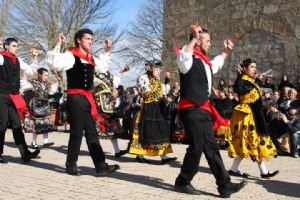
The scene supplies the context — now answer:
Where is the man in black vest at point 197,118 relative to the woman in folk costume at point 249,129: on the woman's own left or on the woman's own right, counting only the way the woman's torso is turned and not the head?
on the woman's own right

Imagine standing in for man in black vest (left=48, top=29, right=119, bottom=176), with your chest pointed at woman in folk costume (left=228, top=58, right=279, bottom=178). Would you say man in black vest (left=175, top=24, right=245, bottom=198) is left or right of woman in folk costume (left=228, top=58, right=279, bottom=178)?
right

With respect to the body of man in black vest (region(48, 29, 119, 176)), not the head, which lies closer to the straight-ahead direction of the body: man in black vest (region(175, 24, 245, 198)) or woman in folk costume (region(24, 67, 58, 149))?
the man in black vest

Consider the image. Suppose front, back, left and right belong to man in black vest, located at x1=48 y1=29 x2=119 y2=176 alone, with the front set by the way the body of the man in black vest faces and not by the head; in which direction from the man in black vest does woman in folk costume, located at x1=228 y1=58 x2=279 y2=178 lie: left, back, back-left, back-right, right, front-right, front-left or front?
front-left

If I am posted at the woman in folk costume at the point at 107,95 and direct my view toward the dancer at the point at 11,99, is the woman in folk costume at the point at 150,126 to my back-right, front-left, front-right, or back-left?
back-left

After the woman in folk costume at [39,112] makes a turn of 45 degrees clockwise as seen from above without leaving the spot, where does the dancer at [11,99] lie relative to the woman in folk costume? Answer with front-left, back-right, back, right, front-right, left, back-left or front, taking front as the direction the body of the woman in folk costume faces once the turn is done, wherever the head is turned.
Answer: front

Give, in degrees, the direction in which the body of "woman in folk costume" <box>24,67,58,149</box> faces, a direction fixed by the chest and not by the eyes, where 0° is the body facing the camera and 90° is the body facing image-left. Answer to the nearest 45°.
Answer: approximately 315°

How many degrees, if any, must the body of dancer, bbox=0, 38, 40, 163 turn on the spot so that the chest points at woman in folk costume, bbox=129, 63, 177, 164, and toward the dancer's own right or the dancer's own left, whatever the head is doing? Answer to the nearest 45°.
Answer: approximately 45° to the dancer's own left

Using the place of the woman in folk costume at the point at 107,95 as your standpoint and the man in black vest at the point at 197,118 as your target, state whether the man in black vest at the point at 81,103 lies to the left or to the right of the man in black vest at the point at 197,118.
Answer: right

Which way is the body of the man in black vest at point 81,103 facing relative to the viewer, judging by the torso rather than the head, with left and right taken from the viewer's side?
facing the viewer and to the right of the viewer
